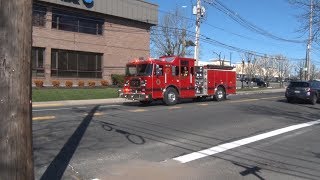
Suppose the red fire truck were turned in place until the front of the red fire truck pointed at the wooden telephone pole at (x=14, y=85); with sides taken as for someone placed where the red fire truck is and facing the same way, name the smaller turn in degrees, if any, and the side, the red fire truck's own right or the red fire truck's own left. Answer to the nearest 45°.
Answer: approximately 45° to the red fire truck's own left

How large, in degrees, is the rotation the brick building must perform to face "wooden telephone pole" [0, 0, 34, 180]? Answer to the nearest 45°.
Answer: approximately 45° to its right

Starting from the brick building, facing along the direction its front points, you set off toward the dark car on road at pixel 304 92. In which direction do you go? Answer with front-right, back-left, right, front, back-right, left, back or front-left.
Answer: front

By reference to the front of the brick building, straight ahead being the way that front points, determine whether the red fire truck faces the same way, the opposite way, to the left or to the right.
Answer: to the right

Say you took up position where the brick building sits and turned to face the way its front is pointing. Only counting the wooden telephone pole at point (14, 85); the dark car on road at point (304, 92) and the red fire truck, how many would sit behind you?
0

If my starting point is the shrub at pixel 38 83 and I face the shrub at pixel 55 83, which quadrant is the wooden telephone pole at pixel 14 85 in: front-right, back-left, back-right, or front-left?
back-right

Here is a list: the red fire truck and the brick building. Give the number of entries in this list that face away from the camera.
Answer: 0

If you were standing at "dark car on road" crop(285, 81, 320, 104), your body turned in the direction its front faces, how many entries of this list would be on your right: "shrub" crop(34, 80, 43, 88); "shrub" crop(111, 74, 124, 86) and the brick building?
0

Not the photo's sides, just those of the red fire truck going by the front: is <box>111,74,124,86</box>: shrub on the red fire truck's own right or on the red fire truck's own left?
on the red fire truck's own right

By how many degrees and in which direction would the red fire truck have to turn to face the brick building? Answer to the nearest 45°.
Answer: approximately 90° to its right

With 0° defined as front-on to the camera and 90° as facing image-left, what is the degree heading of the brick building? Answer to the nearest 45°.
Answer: approximately 315°

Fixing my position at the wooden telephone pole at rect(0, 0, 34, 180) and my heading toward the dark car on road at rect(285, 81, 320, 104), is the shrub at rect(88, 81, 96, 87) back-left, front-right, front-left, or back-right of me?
front-left
